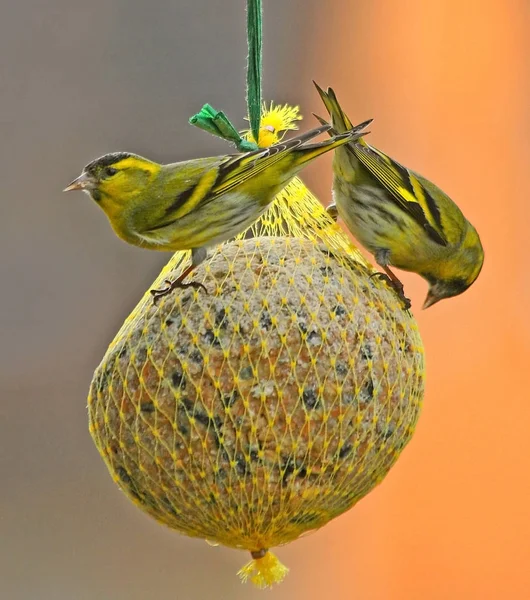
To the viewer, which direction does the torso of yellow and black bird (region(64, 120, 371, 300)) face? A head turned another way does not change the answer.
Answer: to the viewer's left
